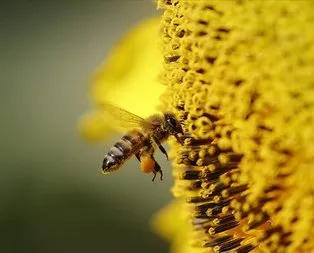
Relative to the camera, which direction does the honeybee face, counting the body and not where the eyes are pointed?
to the viewer's right
